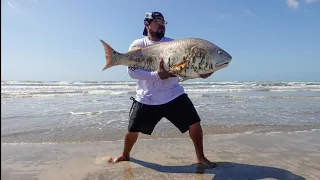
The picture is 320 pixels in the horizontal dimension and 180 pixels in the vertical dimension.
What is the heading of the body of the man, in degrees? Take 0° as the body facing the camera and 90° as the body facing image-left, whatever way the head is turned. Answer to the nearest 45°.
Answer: approximately 0°
